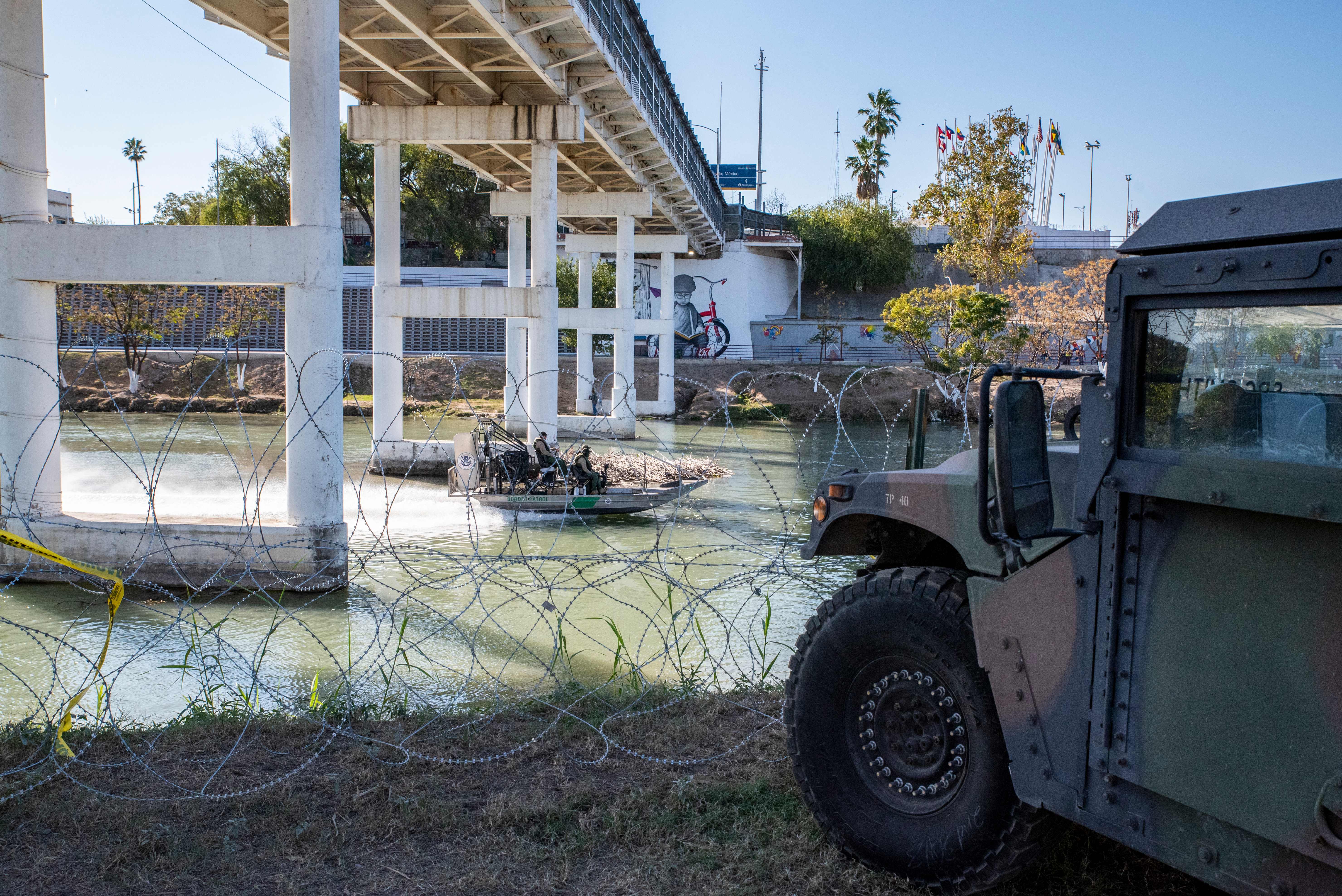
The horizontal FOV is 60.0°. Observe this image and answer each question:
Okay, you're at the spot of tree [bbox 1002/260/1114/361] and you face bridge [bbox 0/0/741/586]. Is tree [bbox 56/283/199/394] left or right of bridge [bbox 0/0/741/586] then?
right

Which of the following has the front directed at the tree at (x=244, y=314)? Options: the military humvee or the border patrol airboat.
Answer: the military humvee

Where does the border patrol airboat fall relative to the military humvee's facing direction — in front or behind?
in front

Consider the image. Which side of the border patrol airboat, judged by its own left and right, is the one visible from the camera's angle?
right

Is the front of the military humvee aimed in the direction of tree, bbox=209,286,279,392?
yes

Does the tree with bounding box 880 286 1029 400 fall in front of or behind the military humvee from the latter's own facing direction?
in front

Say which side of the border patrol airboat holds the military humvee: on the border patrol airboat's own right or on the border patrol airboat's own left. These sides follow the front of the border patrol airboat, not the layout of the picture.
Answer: on the border patrol airboat's own right

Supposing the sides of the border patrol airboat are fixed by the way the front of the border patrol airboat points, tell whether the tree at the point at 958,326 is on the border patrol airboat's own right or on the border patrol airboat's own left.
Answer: on the border patrol airboat's own left

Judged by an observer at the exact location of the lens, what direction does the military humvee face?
facing away from the viewer and to the left of the viewer

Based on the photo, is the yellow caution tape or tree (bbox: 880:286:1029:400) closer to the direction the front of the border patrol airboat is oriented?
the tree

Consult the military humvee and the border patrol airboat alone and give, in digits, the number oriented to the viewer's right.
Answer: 1

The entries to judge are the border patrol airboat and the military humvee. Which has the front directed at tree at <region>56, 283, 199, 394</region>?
the military humvee
